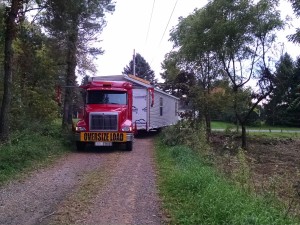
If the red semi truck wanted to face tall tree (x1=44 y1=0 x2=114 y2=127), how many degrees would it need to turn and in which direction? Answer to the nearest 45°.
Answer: approximately 180°

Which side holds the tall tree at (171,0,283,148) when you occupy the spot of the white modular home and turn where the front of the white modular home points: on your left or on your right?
on your left

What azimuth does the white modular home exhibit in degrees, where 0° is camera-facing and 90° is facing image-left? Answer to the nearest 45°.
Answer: approximately 45°

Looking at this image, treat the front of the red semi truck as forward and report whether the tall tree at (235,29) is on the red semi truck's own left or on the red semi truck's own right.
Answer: on the red semi truck's own left

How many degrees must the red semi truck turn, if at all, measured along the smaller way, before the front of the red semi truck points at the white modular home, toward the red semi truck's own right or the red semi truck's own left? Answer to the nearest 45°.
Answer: approximately 180°

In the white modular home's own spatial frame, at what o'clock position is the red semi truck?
The red semi truck is roughly at 11 o'clock from the white modular home.

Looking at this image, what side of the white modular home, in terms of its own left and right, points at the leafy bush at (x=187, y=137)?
left

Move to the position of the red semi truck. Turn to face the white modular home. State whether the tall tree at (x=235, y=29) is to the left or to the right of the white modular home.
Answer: right

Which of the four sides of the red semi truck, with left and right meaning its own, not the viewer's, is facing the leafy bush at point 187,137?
left
